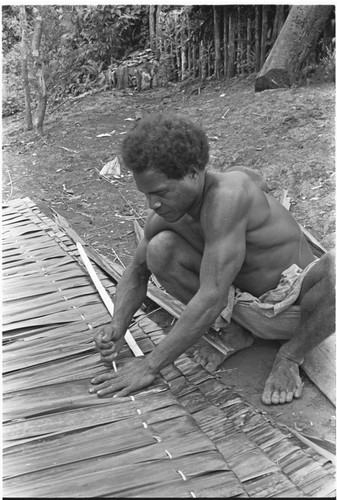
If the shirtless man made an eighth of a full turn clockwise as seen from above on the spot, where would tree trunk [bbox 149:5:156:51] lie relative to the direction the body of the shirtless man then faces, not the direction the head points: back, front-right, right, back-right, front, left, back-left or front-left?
right

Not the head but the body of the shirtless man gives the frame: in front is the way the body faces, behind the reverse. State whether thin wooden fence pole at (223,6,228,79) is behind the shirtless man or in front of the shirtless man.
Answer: behind

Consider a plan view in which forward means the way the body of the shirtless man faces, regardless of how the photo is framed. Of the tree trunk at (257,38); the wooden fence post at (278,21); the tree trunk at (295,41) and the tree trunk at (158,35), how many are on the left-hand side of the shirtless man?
0

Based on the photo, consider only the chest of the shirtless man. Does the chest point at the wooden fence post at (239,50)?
no

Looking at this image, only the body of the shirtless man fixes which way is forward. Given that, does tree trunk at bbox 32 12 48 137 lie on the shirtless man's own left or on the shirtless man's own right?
on the shirtless man's own right

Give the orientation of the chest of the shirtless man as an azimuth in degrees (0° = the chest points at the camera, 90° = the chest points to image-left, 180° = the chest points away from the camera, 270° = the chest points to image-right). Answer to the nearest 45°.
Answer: approximately 45°

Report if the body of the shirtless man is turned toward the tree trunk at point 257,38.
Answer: no

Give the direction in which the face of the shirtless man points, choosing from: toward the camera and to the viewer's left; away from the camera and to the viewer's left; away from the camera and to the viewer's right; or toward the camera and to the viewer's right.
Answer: toward the camera and to the viewer's left

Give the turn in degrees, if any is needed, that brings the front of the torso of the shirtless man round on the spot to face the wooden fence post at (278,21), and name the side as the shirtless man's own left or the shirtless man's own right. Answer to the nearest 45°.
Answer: approximately 135° to the shirtless man's own right

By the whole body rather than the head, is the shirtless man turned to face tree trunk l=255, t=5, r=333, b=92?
no

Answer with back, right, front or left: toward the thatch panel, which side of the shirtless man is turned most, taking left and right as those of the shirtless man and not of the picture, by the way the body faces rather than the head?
front

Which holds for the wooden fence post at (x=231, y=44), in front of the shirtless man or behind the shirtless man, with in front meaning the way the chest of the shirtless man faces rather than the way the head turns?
behind

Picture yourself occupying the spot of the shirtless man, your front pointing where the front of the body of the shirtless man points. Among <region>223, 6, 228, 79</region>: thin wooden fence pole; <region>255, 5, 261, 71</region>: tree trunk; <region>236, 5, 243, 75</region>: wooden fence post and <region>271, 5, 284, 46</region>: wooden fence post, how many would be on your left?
0

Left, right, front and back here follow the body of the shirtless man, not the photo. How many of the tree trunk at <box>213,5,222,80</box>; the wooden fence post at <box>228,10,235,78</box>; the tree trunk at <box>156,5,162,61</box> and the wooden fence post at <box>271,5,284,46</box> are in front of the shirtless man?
0

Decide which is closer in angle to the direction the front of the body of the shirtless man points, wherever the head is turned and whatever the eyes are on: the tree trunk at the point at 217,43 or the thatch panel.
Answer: the thatch panel
